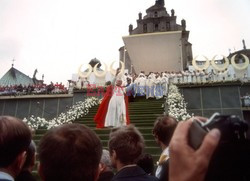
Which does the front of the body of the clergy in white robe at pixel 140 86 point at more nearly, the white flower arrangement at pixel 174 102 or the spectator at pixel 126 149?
the spectator

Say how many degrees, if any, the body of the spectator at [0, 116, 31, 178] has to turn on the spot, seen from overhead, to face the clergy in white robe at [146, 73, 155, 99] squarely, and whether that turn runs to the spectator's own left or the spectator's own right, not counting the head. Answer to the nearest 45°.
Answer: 0° — they already face them

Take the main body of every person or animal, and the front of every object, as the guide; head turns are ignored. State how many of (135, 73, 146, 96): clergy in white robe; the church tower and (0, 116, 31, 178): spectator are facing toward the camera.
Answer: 2

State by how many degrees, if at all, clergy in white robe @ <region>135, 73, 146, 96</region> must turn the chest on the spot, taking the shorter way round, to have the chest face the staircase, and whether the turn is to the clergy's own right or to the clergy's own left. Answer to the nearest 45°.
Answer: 0° — they already face it

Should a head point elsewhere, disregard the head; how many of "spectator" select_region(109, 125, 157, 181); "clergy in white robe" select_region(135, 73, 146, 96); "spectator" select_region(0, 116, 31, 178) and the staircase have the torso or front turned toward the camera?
2

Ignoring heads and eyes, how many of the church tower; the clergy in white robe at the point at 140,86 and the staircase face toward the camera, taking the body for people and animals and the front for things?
3

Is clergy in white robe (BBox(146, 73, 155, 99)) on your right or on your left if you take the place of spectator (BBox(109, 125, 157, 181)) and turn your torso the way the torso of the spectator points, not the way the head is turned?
on your right

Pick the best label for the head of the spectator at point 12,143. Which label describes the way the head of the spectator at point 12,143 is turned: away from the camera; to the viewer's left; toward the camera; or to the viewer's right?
away from the camera

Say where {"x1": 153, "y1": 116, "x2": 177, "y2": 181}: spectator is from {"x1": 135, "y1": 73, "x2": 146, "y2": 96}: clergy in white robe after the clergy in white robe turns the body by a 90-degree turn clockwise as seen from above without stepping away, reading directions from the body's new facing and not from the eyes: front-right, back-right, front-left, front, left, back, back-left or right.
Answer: left

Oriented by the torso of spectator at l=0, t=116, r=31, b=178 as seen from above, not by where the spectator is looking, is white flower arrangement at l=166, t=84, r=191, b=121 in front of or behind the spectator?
in front

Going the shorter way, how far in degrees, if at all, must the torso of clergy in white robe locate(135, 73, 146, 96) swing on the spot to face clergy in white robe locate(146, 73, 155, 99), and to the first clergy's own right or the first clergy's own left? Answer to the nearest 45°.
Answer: approximately 90° to the first clergy's own left

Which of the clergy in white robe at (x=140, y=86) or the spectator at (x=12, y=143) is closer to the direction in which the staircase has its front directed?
the spectator

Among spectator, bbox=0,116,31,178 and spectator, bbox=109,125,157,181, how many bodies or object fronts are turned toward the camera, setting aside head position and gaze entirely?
0
